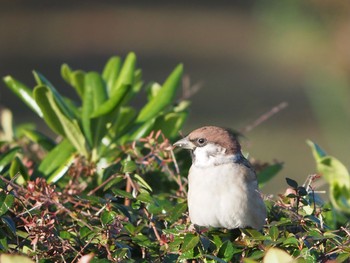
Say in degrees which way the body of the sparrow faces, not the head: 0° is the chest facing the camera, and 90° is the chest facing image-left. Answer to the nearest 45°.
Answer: approximately 45°
